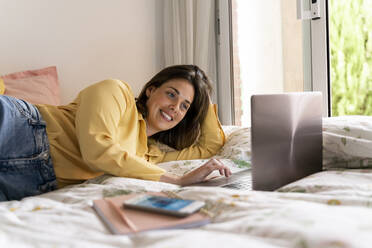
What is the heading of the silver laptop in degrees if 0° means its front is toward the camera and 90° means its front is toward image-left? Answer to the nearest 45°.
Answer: approximately 135°

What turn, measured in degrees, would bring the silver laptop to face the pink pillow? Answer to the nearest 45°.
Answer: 0° — it already faces it
